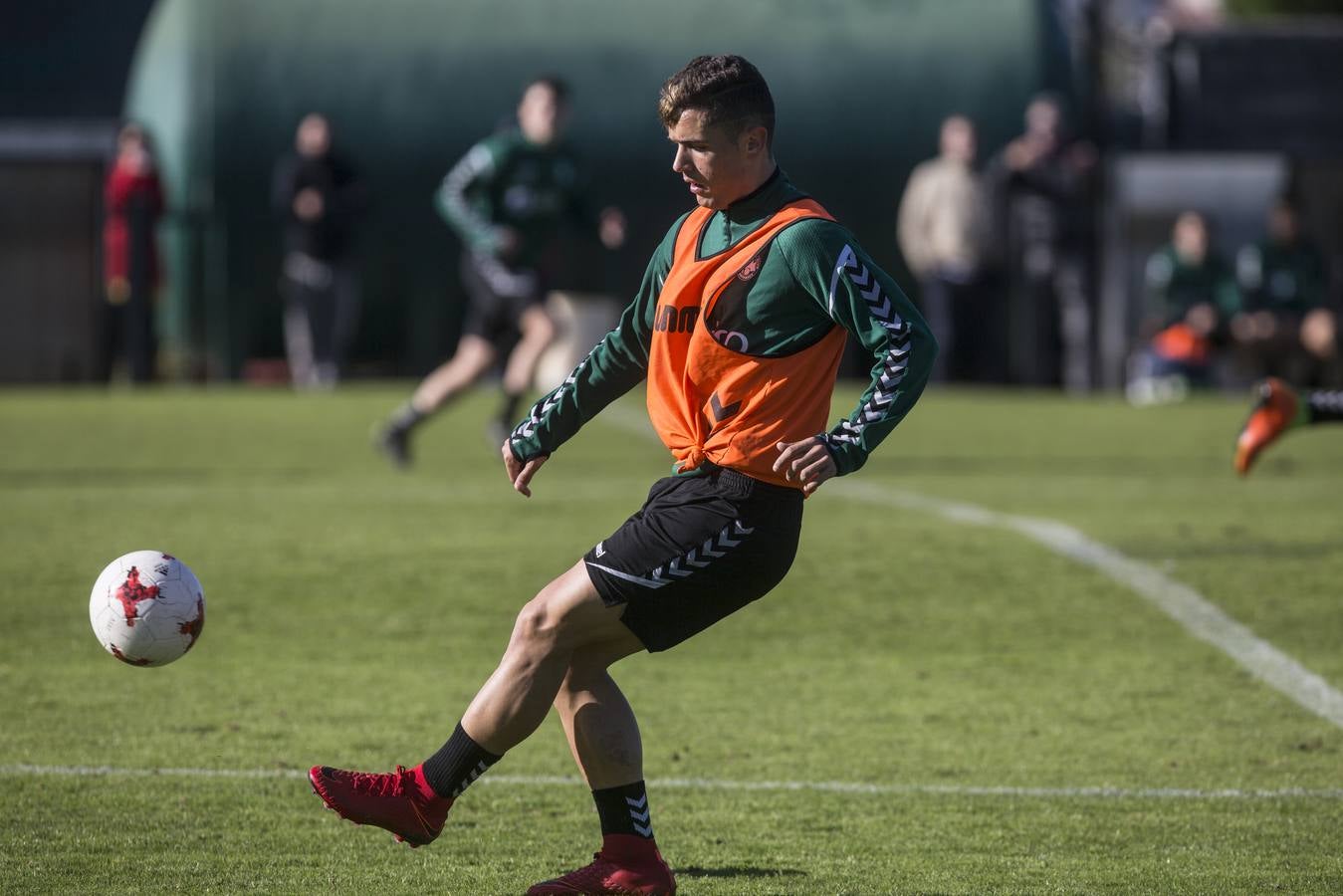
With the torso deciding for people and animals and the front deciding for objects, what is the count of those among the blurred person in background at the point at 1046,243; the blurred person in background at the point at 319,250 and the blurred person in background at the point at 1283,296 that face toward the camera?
3

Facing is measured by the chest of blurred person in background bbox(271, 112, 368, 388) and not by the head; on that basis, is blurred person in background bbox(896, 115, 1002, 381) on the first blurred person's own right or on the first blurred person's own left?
on the first blurred person's own left

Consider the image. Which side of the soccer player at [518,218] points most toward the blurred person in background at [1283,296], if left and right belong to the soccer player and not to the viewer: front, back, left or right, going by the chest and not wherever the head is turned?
left

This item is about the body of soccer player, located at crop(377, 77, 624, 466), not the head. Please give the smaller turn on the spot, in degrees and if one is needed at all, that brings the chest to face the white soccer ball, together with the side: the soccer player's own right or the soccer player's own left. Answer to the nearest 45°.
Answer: approximately 45° to the soccer player's own right

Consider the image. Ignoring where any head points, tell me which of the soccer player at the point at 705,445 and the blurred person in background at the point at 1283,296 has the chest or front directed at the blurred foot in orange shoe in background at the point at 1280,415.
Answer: the blurred person in background at the point at 1283,296

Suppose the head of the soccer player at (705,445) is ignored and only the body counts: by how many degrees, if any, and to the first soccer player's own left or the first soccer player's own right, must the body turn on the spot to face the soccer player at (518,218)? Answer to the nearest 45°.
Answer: approximately 135° to the first soccer player's own right

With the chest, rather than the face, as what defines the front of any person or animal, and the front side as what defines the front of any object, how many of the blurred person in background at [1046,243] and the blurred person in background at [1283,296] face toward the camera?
2

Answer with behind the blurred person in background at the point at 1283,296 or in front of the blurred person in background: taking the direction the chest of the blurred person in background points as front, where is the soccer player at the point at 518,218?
in front

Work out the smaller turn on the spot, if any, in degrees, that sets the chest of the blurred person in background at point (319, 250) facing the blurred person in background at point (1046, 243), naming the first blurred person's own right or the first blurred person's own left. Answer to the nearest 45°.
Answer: approximately 90° to the first blurred person's own left
